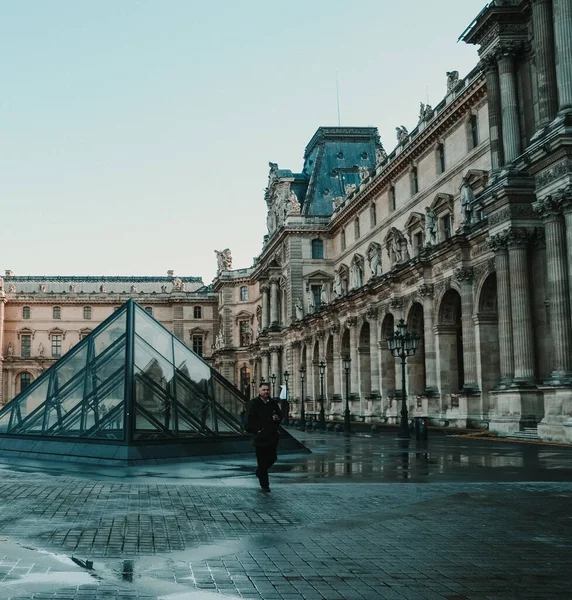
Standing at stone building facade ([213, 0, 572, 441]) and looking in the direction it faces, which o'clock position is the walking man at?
The walking man is roughly at 11 o'clock from the stone building facade.

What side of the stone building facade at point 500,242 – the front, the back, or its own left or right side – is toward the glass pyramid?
front

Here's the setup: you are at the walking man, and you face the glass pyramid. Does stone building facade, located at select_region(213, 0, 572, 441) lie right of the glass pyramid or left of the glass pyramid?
right

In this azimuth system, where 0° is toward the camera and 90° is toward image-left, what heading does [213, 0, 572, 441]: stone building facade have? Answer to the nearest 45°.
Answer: approximately 45°
